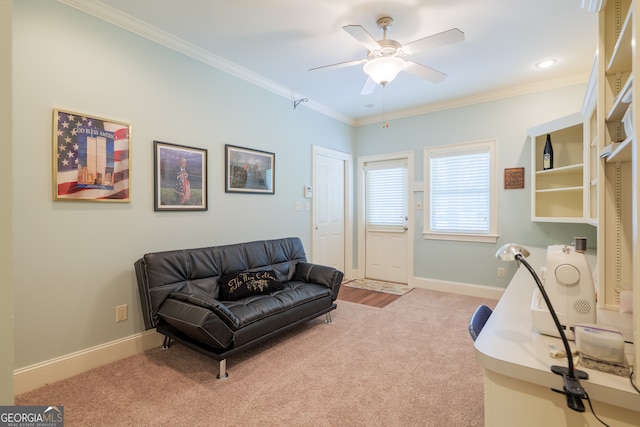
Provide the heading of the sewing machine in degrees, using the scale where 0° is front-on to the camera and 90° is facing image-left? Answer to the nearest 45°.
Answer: approximately 90°

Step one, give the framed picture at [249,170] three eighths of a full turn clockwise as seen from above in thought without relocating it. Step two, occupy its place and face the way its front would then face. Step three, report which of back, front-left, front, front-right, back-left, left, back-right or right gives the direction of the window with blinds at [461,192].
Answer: back

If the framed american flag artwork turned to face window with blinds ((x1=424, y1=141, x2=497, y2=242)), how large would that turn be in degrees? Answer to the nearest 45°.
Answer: approximately 45° to its left

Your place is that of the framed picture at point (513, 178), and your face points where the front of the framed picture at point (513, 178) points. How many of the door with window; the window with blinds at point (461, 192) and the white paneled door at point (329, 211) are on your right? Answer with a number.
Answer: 3

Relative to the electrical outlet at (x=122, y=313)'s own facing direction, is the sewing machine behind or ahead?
ahead

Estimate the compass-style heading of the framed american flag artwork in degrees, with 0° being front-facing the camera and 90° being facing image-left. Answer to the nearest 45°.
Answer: approximately 315°

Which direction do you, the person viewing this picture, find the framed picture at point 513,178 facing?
facing the viewer

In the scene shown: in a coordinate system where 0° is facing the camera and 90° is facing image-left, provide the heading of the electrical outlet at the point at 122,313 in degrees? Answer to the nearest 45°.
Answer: approximately 315°

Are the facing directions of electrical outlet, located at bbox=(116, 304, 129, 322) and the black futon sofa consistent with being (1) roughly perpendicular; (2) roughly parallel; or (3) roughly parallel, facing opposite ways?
roughly parallel

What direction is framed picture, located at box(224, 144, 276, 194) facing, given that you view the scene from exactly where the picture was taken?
facing the viewer and to the right of the viewer

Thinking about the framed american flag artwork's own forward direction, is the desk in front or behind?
in front

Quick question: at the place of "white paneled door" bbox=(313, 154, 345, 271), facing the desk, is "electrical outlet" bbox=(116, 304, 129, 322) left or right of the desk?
right

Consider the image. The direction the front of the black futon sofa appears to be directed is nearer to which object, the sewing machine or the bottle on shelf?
the sewing machine

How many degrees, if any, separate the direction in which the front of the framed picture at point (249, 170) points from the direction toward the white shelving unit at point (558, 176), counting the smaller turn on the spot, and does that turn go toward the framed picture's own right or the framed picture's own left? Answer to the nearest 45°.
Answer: approximately 45° to the framed picture's own left

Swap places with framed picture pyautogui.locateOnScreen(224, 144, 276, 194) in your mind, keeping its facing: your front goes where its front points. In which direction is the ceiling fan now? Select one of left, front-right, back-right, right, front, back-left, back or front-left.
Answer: front

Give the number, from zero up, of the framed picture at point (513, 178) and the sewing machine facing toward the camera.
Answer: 1

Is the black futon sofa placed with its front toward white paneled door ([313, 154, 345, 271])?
no
